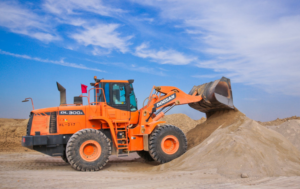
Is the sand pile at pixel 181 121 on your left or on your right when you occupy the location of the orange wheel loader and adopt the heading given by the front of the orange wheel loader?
on your left

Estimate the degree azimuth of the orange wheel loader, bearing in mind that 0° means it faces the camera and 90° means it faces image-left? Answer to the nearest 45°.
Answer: approximately 270°

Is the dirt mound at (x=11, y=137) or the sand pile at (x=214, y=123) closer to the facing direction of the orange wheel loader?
the sand pile

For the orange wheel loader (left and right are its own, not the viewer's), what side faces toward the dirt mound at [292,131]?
front

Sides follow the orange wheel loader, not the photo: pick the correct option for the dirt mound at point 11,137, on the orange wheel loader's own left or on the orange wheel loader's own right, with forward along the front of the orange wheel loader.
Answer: on the orange wheel loader's own left

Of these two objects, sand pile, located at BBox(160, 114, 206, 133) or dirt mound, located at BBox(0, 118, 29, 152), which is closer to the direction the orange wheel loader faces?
the sand pile

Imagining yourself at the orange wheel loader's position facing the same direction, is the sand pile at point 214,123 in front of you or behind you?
in front
